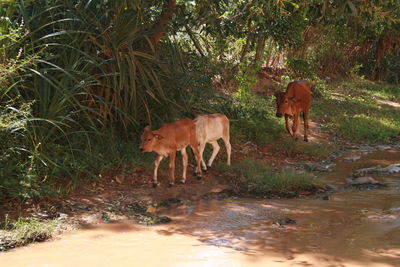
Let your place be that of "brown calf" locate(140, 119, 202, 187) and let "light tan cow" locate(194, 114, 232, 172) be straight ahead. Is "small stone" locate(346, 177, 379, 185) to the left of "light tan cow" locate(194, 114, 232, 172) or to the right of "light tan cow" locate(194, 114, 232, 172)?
right

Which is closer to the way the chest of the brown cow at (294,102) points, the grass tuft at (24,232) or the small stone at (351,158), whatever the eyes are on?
the grass tuft

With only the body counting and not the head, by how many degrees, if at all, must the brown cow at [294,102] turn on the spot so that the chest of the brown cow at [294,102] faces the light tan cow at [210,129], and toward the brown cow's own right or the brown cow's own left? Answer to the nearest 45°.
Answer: approximately 45° to the brown cow's own left

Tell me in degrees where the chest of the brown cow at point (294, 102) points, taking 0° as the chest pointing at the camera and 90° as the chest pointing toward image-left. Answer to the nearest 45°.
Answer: approximately 45°

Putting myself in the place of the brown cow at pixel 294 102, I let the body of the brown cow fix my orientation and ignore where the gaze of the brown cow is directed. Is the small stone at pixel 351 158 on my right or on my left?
on my left
